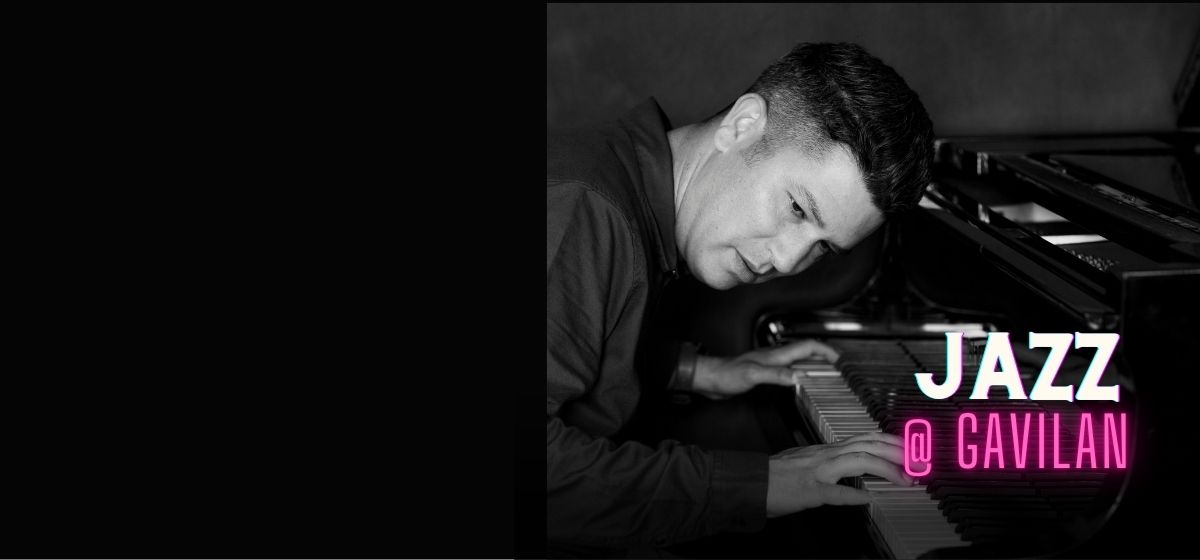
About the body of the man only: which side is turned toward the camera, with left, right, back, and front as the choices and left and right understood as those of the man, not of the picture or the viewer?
right

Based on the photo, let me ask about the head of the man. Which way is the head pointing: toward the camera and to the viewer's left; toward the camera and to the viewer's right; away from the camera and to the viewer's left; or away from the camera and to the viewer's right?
toward the camera and to the viewer's right
